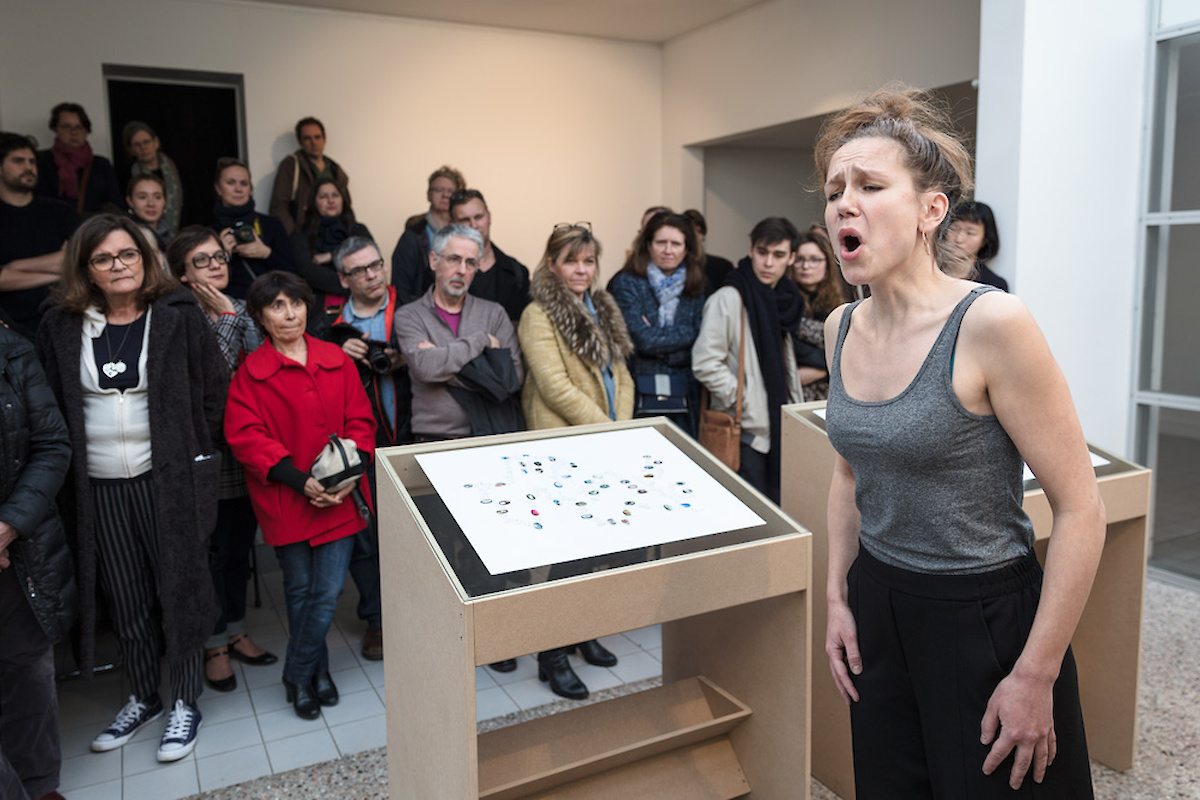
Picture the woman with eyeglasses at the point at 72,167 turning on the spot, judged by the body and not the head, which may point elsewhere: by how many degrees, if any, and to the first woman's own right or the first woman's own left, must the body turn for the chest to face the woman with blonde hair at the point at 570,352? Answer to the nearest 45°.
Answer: approximately 45° to the first woman's own left

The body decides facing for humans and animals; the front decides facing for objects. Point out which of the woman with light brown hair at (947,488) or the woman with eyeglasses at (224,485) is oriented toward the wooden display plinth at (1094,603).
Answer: the woman with eyeglasses

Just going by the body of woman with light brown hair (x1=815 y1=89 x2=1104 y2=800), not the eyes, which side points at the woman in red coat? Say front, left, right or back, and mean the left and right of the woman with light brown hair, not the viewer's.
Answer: right

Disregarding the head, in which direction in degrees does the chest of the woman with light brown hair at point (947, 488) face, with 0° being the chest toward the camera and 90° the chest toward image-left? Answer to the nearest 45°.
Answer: approximately 45°

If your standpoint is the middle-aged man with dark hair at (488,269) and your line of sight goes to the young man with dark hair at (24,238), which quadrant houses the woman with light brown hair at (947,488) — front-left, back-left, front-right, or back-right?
back-left
